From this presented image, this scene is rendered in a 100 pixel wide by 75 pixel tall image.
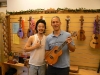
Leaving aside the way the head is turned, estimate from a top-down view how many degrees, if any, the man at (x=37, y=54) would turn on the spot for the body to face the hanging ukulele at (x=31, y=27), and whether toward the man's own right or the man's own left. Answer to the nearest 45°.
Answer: approximately 180°

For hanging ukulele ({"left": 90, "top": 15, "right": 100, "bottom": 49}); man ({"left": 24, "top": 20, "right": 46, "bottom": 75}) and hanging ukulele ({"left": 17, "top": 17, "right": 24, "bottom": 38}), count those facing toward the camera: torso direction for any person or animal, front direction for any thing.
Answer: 3

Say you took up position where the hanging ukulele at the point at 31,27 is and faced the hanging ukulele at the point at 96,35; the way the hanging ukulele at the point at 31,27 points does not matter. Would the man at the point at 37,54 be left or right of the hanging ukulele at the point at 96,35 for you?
right

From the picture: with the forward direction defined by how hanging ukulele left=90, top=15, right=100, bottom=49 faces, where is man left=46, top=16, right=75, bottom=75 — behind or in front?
in front

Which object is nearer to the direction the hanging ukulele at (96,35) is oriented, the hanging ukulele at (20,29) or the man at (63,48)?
the man

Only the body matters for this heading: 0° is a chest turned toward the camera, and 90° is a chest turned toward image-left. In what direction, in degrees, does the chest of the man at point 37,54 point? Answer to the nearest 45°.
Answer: approximately 0°
